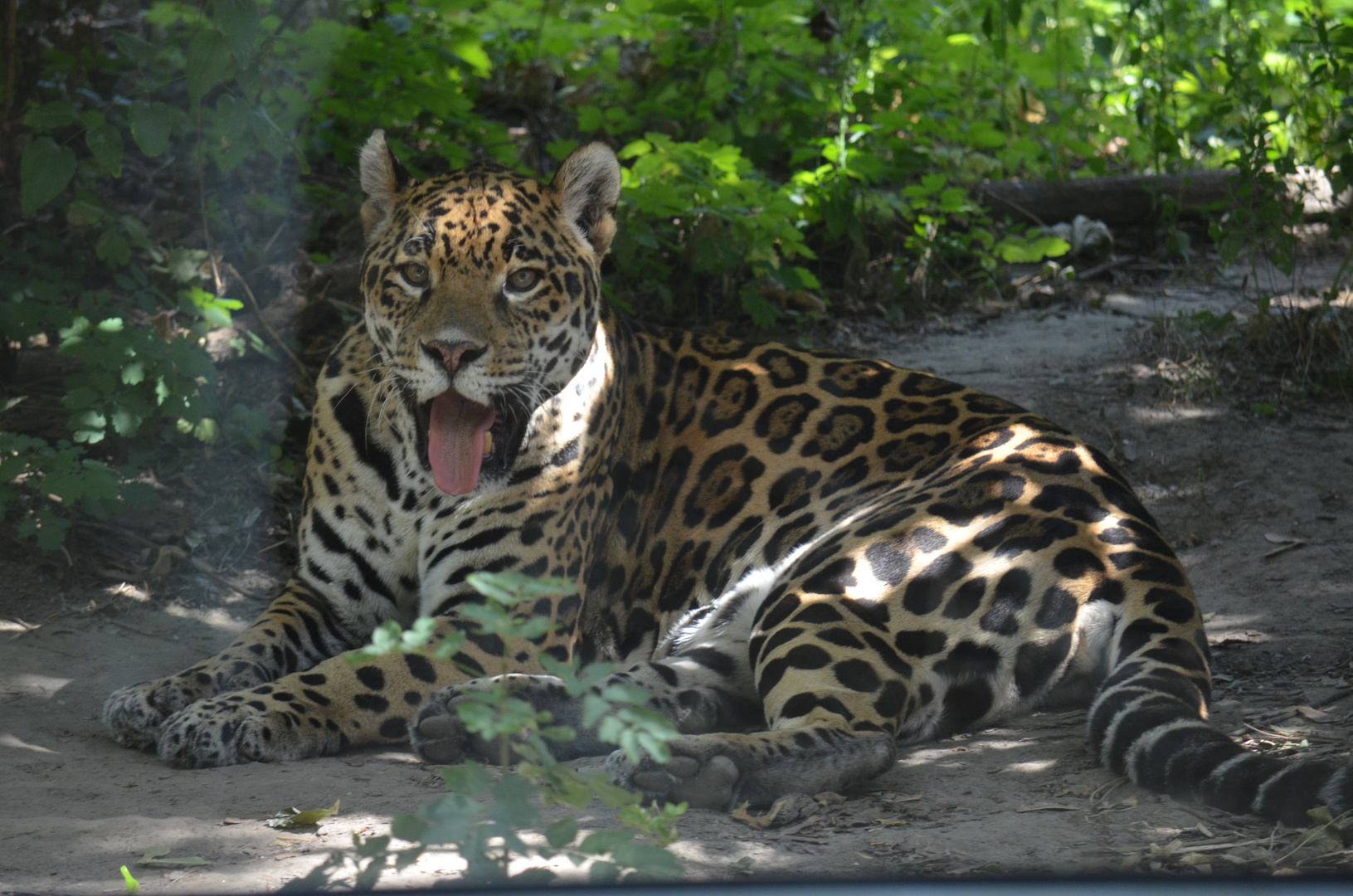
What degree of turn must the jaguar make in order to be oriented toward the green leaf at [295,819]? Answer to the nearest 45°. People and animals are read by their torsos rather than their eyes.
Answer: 0° — it already faces it

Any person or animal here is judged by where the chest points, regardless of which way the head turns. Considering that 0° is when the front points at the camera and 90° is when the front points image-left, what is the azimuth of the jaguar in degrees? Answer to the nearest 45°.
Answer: approximately 45°

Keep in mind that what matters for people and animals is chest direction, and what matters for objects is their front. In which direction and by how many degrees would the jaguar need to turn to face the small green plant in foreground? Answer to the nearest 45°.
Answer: approximately 45° to its left

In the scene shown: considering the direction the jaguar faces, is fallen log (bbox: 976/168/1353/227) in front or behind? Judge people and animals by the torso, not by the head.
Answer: behind

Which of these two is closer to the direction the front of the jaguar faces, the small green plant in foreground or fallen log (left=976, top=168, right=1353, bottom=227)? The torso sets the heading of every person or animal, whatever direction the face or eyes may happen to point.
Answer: the small green plant in foreground

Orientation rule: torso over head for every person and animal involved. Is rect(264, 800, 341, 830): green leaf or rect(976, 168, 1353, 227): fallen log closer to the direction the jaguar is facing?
the green leaf
